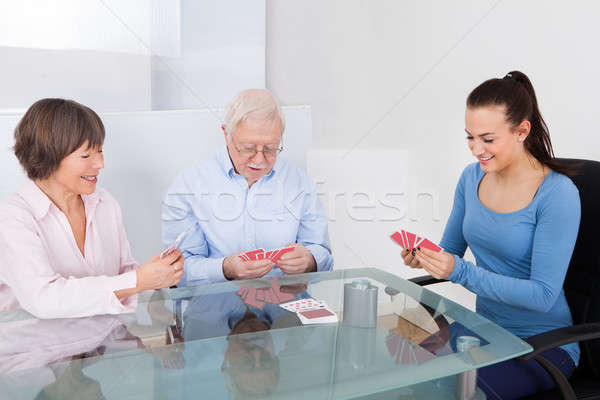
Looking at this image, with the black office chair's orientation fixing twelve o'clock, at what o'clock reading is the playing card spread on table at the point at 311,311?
The playing card spread on table is roughly at 1 o'clock from the black office chair.

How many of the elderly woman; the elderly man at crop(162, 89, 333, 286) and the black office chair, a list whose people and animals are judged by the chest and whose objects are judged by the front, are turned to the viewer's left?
1

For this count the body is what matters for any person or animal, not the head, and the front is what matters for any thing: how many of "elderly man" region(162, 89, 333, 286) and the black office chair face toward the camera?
1

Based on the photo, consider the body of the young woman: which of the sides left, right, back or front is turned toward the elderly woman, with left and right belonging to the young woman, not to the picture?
front

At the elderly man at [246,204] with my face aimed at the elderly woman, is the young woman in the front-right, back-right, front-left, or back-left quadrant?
back-left

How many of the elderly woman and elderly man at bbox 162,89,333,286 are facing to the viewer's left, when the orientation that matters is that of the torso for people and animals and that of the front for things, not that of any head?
0

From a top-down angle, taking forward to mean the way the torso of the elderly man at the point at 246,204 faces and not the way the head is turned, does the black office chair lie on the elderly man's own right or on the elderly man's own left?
on the elderly man's own left

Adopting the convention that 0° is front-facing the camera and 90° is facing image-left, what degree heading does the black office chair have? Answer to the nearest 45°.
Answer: approximately 90°

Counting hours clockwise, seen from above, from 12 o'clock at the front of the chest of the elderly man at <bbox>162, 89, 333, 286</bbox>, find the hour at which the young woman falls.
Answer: The young woman is roughly at 10 o'clock from the elderly man.

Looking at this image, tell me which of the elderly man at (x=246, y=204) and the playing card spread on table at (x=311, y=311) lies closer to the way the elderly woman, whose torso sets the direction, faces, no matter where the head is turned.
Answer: the playing card spread on table

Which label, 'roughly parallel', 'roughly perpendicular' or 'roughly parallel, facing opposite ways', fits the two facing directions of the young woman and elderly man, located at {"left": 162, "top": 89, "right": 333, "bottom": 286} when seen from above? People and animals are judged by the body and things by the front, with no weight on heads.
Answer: roughly perpendicular

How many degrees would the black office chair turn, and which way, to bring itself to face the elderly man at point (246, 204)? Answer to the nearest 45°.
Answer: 0° — it already faces them

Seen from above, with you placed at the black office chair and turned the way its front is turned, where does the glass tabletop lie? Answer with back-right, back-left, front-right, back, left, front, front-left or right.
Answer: front-left

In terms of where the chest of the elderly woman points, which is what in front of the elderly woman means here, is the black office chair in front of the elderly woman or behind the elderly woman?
in front
